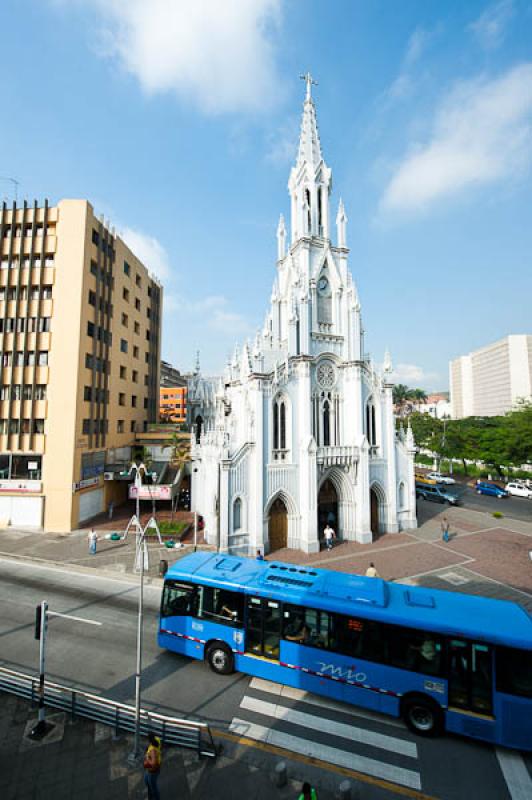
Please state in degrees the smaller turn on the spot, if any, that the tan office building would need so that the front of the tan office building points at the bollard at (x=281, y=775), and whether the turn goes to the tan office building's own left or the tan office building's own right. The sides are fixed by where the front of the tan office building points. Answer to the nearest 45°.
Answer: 0° — it already faces it

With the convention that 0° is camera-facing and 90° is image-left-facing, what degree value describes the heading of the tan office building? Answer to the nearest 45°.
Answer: approximately 0°

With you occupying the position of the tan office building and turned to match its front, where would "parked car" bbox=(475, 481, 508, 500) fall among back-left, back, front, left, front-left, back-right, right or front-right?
left

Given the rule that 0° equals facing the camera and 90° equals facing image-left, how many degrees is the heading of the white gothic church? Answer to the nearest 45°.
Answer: approximately 315°

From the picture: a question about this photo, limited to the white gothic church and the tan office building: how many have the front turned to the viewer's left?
0

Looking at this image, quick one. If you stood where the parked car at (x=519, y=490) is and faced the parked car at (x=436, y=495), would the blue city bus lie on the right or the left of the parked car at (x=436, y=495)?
left

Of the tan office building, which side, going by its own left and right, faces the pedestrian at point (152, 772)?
front

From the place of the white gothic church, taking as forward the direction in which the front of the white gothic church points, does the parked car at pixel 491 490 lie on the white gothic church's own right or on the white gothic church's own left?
on the white gothic church's own left

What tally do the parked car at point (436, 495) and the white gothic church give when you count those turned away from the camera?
0
